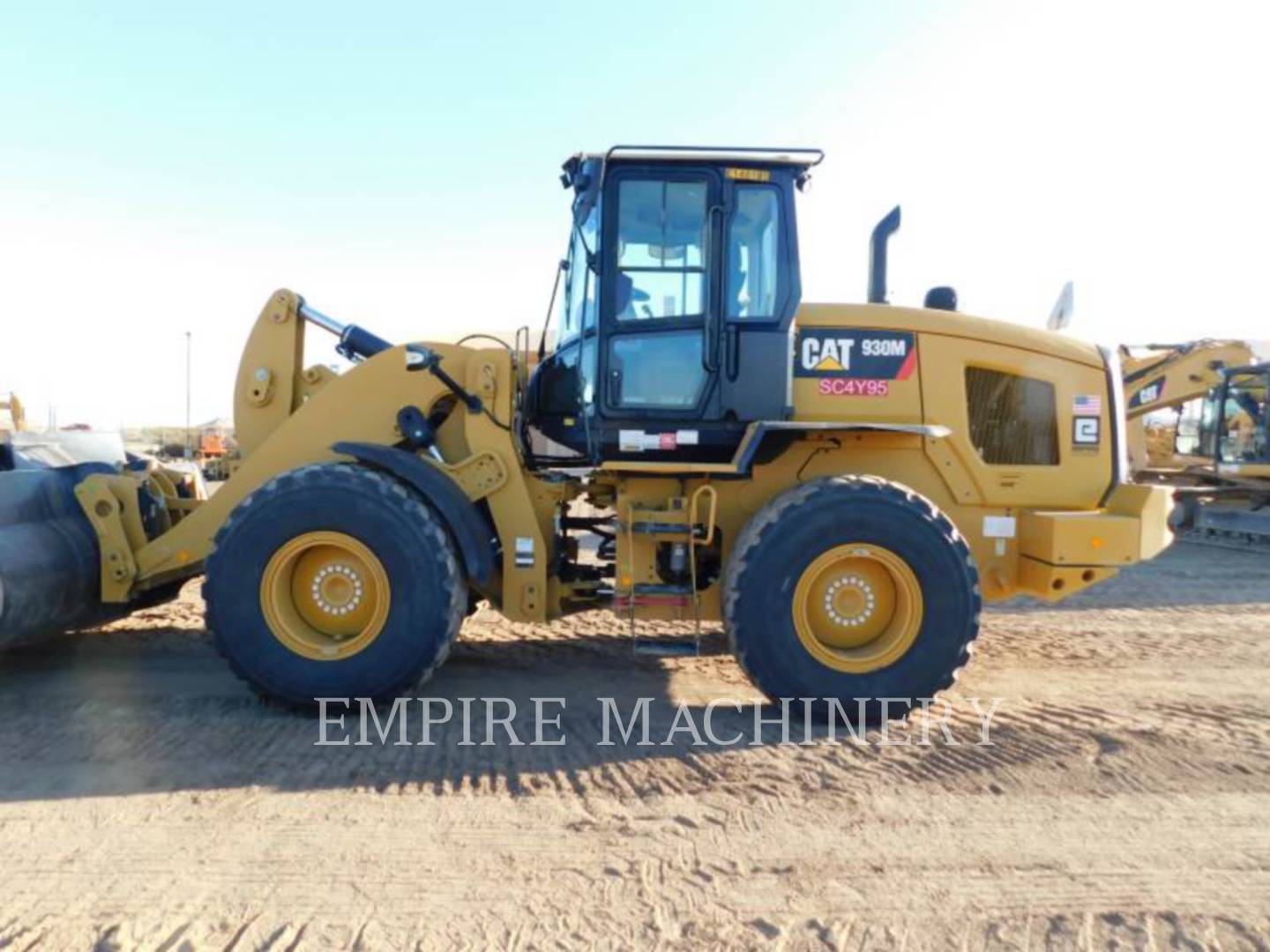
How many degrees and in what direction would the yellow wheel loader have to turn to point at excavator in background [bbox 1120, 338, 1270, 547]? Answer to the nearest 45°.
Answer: approximately 135° to its right

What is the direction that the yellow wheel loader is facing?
to the viewer's left
